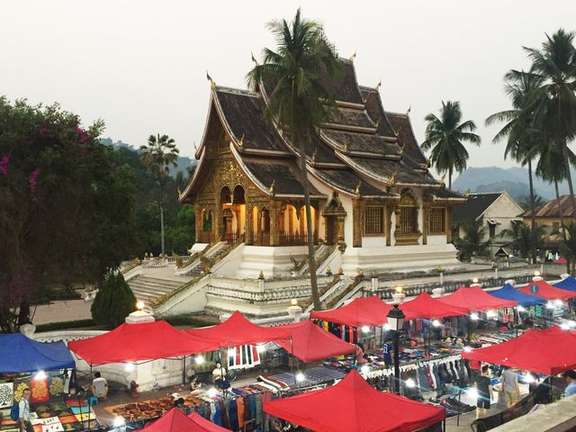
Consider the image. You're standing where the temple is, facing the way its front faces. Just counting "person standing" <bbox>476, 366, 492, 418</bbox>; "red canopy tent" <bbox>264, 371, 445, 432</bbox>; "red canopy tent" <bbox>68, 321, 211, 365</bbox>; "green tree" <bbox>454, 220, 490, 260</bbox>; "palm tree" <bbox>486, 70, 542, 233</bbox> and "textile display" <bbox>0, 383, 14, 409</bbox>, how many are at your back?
2

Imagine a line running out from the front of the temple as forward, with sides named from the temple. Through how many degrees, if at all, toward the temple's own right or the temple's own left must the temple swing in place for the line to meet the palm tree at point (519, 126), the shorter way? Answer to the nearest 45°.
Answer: approximately 180°

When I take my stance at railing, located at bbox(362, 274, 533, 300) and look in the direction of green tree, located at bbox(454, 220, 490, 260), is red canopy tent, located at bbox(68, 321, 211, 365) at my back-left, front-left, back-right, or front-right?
back-left

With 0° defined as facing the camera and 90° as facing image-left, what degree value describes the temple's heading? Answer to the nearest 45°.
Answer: approximately 45°

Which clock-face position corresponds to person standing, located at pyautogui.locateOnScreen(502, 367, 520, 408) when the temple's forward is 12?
The person standing is roughly at 10 o'clock from the temple.

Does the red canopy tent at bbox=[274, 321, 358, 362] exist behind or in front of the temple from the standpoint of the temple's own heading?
in front

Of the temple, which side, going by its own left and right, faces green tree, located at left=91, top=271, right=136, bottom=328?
front

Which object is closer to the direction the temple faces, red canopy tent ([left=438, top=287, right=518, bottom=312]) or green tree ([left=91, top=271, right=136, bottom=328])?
the green tree

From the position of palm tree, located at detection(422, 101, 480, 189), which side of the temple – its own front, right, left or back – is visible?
back

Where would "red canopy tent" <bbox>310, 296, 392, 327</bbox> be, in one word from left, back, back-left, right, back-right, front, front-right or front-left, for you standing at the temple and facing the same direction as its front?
front-left

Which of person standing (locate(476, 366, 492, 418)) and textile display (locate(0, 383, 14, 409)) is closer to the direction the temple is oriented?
the textile display

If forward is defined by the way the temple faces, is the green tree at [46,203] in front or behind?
in front

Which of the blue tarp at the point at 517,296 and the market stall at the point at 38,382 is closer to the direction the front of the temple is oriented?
the market stall

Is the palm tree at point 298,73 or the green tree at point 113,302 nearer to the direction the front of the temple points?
the green tree

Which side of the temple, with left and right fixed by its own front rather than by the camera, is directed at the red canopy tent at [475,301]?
left

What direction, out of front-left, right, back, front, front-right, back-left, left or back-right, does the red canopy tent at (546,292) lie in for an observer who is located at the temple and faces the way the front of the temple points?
left
